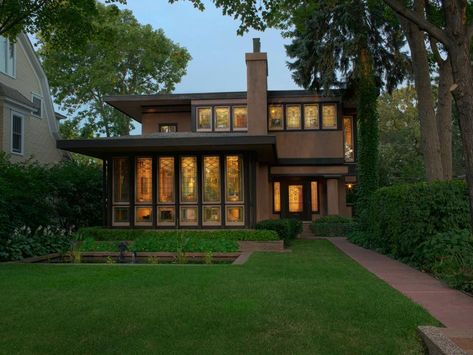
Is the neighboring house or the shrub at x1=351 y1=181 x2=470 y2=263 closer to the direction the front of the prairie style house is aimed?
the shrub

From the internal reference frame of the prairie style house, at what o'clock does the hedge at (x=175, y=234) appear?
The hedge is roughly at 1 o'clock from the prairie style house.

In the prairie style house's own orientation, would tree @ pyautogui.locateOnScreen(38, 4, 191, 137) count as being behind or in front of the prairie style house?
behind

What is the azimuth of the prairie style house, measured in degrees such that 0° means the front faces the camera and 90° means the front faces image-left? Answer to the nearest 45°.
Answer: approximately 0°

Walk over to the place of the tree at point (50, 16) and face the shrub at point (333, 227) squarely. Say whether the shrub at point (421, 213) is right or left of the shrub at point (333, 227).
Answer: right

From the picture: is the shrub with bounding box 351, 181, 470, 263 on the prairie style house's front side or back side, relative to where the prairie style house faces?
on the front side

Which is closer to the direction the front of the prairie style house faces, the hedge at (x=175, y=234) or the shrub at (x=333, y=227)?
the hedge
